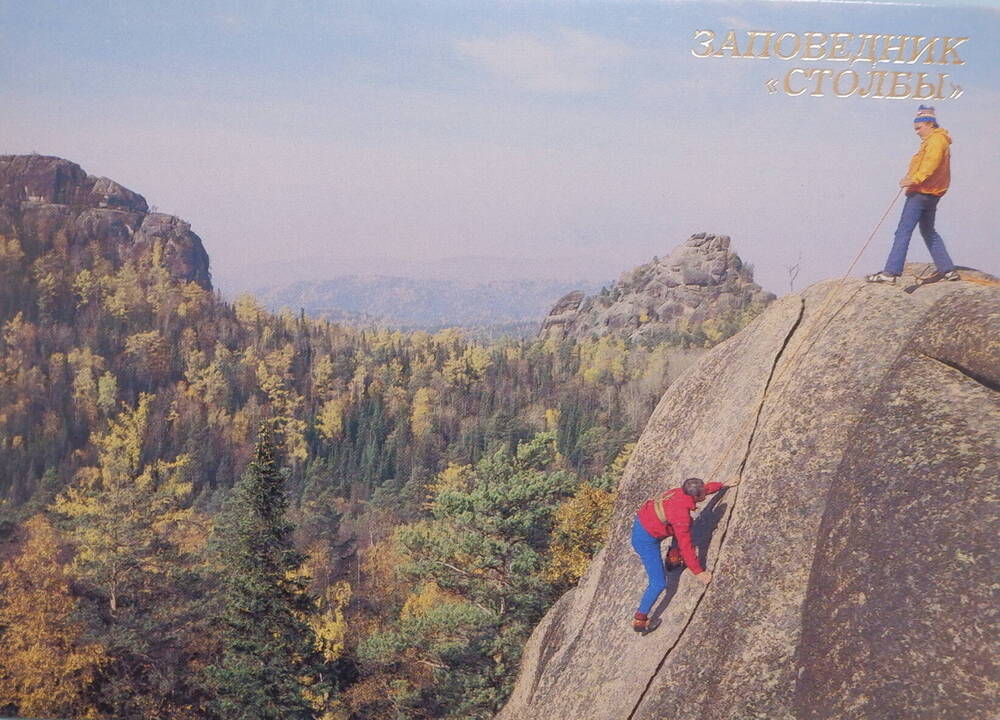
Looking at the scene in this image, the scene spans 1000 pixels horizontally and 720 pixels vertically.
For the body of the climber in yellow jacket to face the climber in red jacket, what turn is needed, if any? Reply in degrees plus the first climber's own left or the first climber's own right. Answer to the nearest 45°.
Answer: approximately 45° to the first climber's own left

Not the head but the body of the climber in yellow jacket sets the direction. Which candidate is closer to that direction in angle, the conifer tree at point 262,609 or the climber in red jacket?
the climber in red jacket

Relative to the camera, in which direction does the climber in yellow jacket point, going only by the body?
to the viewer's left
